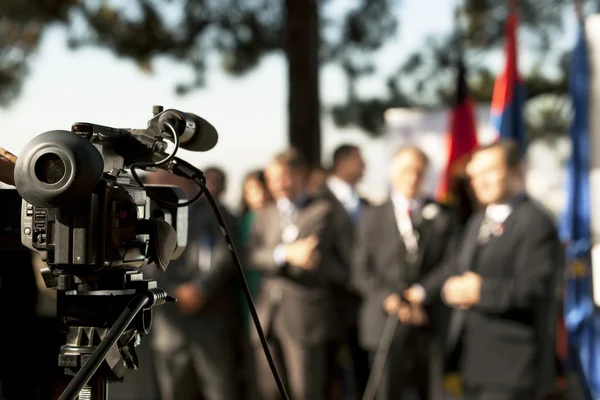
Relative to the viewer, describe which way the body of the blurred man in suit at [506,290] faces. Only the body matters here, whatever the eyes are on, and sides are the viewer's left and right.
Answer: facing the viewer and to the left of the viewer

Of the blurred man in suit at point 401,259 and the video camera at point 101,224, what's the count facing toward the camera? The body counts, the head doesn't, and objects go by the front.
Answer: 1

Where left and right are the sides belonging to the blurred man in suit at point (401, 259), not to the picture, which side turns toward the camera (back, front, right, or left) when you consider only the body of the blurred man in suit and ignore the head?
front
